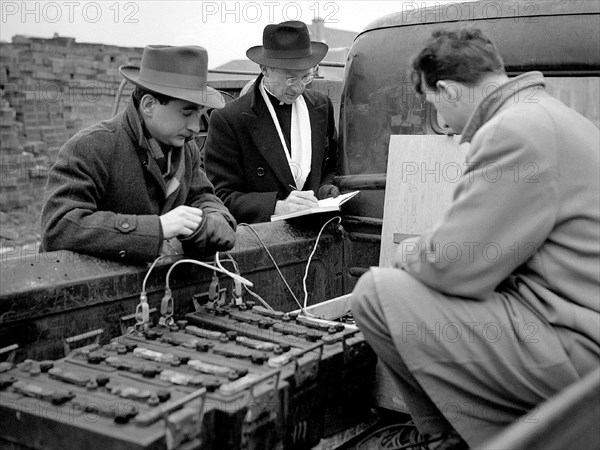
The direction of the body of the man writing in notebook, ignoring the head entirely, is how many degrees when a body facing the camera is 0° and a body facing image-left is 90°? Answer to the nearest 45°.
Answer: approximately 315°

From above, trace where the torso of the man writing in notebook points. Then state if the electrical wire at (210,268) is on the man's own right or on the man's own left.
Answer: on the man's own right

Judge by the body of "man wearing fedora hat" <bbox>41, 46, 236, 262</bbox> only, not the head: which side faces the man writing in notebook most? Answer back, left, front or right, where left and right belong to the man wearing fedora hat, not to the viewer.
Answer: left

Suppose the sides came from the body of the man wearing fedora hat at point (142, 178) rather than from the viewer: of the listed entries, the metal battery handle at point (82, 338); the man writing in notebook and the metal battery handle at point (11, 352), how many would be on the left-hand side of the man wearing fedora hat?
1

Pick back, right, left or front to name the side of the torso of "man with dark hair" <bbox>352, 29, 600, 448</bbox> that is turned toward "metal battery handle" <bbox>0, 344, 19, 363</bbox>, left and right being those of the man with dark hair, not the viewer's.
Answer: front

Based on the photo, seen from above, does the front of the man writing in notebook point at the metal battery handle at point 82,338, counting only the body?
no

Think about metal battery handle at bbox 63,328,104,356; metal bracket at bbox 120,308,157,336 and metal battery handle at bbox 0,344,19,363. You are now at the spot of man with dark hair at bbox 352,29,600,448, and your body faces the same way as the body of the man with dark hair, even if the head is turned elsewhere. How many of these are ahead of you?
3

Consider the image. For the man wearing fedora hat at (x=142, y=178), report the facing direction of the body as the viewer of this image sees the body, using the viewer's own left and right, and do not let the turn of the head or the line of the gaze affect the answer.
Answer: facing the viewer and to the right of the viewer

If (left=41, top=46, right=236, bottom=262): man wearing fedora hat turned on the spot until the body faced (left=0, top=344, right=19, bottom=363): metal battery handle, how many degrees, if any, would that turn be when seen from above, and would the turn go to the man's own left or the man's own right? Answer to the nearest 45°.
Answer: approximately 90° to the man's own right

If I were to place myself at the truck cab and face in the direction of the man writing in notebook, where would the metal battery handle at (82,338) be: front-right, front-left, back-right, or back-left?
front-left

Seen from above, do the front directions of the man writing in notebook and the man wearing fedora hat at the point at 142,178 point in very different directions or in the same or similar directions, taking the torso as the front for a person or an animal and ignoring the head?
same or similar directions

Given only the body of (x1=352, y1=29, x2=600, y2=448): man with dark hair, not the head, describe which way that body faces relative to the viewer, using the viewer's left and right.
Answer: facing to the left of the viewer

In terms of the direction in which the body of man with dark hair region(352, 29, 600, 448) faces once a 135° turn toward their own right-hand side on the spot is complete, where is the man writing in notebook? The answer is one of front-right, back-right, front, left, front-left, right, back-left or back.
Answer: left

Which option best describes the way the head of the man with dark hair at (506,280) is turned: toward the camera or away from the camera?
away from the camera

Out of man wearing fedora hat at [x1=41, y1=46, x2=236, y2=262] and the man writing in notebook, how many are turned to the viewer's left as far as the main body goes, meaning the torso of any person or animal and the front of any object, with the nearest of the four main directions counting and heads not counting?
0

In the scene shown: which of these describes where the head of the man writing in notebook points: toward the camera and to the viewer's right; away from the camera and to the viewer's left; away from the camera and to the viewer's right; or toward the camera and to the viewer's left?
toward the camera and to the viewer's right

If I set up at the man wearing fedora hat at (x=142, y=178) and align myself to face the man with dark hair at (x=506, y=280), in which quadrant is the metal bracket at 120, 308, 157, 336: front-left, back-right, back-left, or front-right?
front-right

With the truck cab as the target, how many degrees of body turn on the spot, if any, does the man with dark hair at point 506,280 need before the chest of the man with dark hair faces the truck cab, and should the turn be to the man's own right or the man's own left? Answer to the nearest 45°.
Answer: approximately 90° to the man's own right
